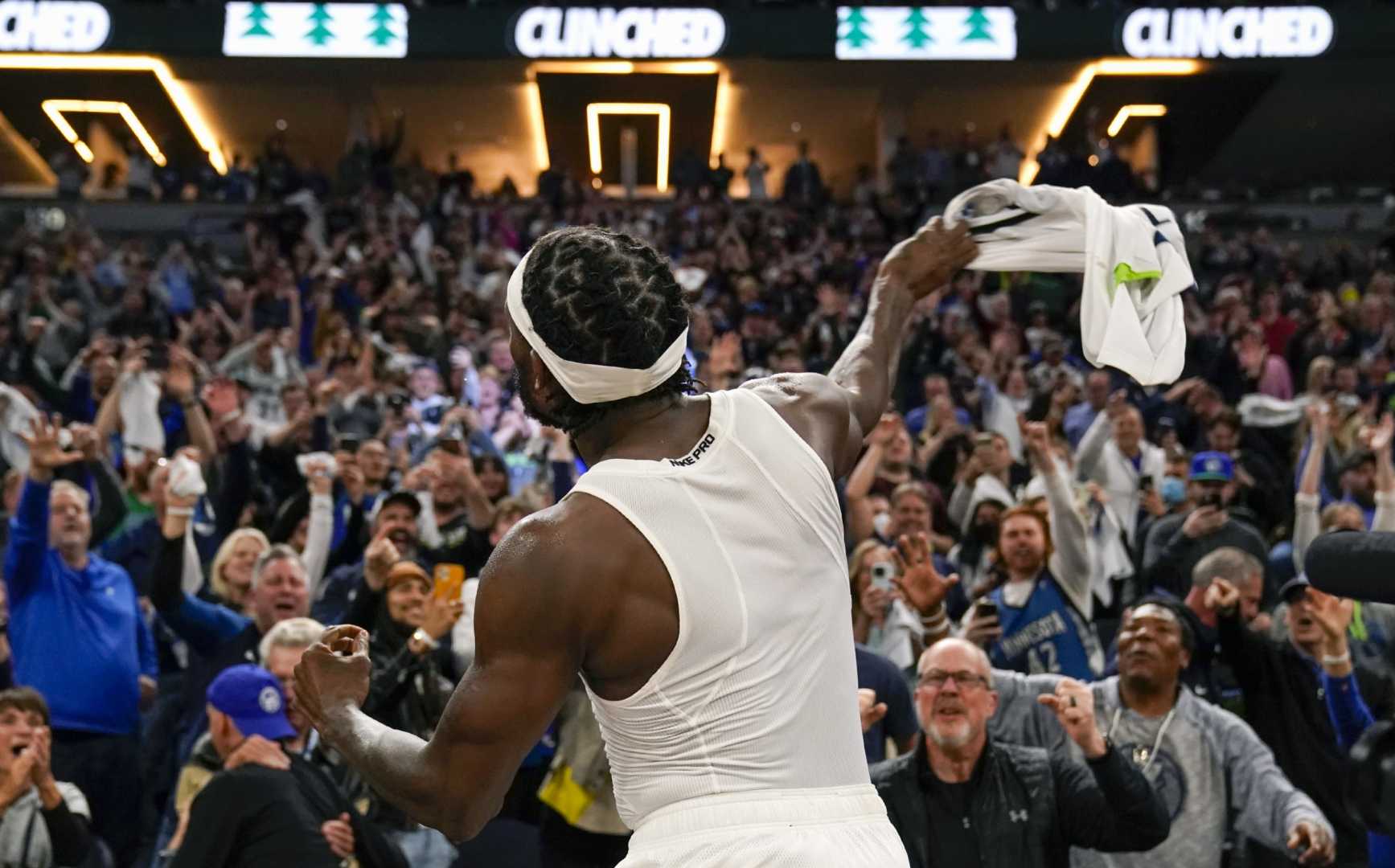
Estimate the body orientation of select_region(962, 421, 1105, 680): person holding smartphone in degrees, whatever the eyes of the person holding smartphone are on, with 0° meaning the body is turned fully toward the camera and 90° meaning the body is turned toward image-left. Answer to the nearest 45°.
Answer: approximately 0°

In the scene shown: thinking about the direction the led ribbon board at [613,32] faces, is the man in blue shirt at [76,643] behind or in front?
in front

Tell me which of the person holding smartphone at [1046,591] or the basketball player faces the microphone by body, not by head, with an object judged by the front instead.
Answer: the person holding smartphone

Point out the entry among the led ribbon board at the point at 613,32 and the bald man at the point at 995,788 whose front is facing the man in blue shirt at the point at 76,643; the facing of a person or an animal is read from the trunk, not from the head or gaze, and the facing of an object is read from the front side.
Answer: the led ribbon board

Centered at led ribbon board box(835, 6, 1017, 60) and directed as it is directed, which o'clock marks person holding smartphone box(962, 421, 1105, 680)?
The person holding smartphone is roughly at 12 o'clock from the led ribbon board.

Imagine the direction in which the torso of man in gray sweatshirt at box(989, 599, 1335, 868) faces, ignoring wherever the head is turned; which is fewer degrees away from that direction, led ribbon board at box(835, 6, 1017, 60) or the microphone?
the microphone

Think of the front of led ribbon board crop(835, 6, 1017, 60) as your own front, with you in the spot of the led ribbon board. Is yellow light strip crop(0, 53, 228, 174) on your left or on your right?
on your right

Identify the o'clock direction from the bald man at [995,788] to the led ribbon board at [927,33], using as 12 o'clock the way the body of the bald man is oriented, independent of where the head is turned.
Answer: The led ribbon board is roughly at 6 o'clock from the bald man.

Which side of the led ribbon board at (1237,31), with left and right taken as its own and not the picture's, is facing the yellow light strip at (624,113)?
right

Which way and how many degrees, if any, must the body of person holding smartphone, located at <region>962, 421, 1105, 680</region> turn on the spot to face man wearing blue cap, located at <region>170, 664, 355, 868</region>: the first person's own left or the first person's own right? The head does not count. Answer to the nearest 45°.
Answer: approximately 45° to the first person's own right
